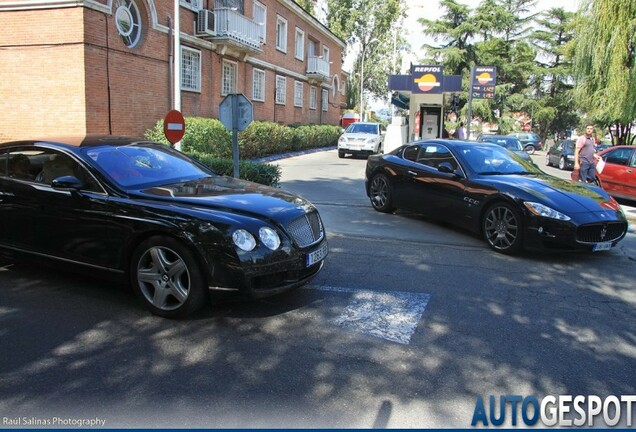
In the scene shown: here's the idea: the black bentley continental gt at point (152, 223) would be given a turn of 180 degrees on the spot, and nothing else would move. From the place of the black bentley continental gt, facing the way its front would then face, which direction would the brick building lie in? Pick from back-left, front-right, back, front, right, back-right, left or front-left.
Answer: front-right

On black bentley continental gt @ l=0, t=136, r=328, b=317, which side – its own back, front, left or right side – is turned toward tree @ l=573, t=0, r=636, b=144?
left

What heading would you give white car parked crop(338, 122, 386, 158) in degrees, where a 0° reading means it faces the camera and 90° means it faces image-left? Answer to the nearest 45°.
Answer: approximately 0°

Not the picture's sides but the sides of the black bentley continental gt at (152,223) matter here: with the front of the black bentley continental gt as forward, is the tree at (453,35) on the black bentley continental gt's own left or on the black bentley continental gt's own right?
on the black bentley continental gt's own left

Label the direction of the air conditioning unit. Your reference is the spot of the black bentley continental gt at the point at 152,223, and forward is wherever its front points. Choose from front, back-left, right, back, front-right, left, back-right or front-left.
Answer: back-left

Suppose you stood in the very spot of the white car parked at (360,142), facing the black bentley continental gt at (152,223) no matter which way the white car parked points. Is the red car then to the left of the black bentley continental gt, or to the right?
left

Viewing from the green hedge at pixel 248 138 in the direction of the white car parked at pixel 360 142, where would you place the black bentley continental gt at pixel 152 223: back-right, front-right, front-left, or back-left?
back-right

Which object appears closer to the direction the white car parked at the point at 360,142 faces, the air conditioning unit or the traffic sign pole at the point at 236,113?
the traffic sign pole

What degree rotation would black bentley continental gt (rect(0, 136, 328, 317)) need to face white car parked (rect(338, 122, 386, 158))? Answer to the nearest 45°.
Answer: approximately 90° to its left

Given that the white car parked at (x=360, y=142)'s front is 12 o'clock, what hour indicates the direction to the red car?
The red car is roughly at 11 o'clock from the white car parked.

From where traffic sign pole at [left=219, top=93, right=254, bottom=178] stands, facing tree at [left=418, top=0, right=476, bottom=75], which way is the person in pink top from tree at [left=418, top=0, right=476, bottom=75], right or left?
right
